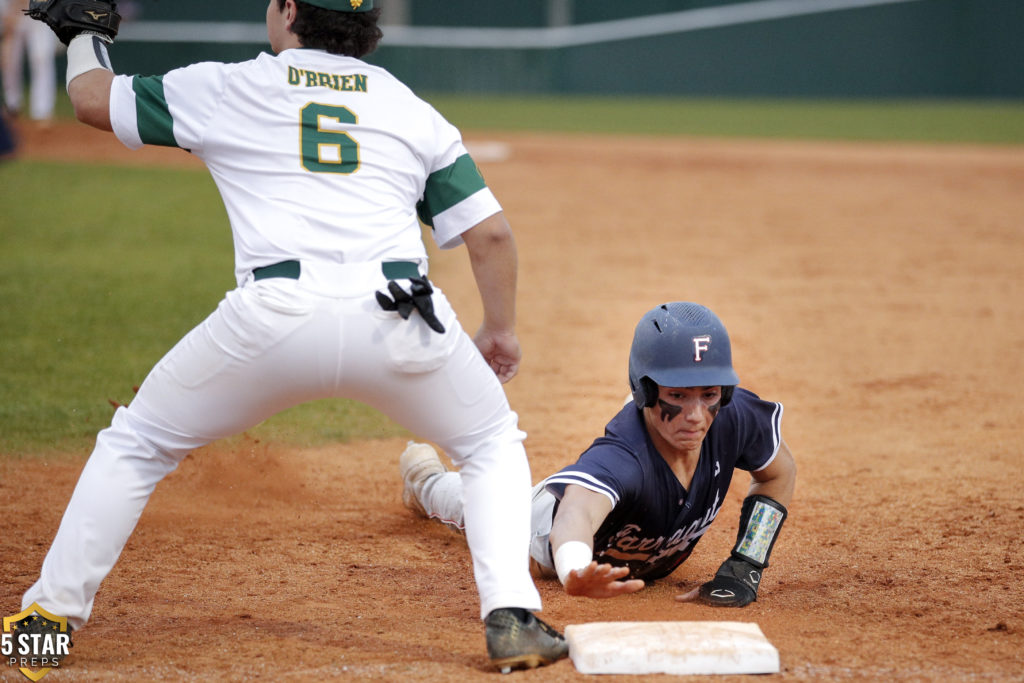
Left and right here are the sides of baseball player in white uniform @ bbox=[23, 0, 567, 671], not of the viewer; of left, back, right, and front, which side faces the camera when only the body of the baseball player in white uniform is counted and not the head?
back

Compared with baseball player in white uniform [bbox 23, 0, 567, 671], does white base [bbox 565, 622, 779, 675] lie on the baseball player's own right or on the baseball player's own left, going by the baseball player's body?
on the baseball player's own right
